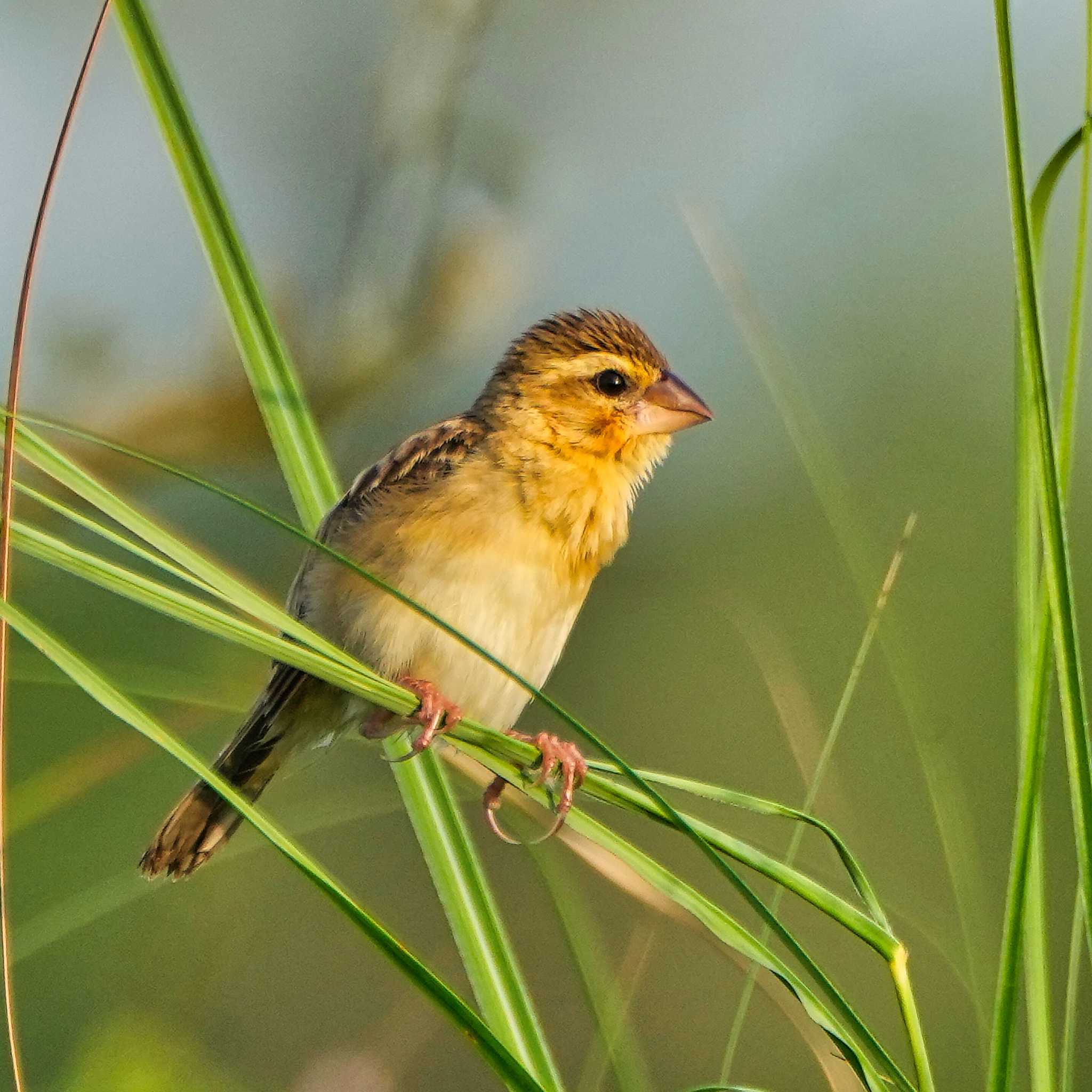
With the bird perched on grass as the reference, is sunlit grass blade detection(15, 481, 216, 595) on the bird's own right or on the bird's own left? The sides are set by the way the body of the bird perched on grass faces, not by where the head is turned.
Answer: on the bird's own right

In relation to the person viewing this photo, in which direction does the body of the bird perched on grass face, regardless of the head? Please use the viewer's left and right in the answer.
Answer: facing the viewer and to the right of the viewer

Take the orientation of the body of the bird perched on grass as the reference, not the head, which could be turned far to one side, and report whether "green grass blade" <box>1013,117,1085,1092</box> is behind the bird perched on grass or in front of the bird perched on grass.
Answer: in front

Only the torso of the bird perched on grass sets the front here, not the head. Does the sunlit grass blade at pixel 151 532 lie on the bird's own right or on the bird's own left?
on the bird's own right

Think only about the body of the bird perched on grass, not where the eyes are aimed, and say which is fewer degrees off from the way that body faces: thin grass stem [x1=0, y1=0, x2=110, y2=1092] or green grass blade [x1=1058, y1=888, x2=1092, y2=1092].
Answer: the green grass blade

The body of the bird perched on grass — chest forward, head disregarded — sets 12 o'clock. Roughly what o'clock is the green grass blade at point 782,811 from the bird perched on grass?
The green grass blade is roughly at 11 o'clock from the bird perched on grass.

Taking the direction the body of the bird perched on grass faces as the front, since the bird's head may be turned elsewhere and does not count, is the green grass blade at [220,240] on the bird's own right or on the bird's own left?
on the bird's own right
